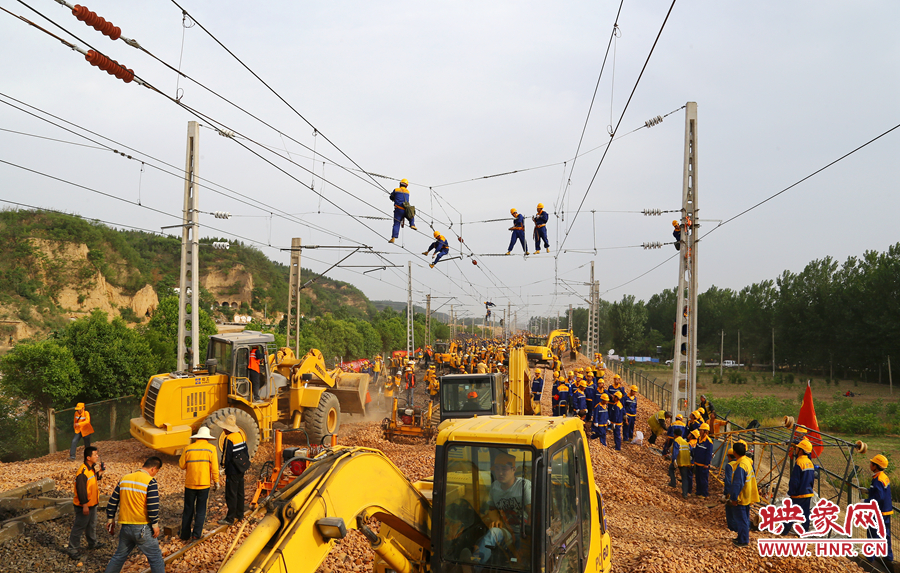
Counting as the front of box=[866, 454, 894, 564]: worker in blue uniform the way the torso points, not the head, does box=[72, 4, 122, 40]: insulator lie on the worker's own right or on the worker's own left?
on the worker's own left

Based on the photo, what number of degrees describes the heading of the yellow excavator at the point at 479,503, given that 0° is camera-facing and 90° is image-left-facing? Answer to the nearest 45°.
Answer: approximately 45°

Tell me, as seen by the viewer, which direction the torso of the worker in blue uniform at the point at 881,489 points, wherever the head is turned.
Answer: to the viewer's left
